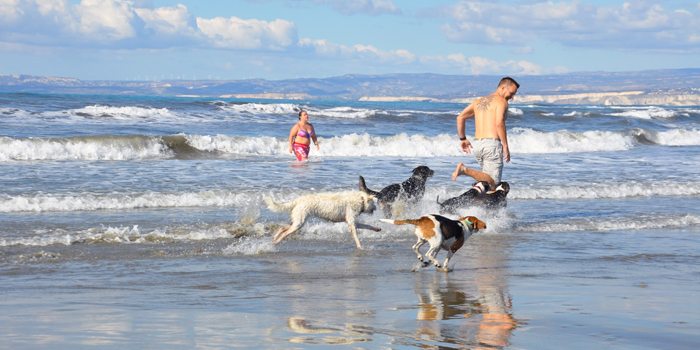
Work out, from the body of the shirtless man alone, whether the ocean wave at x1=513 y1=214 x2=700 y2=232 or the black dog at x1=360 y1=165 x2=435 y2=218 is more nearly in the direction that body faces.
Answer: the ocean wave

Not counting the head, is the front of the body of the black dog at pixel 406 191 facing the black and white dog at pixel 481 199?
yes

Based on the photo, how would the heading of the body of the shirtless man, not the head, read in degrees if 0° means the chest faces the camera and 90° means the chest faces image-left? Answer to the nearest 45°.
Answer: approximately 225°

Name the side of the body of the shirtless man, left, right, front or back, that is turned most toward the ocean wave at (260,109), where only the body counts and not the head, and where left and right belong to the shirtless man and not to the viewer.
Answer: left

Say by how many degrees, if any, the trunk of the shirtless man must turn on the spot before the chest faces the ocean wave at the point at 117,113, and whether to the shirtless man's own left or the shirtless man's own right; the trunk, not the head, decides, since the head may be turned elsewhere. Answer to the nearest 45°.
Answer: approximately 90° to the shirtless man's own left

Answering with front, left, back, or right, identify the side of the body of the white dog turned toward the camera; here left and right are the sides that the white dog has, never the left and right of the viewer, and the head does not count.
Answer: right

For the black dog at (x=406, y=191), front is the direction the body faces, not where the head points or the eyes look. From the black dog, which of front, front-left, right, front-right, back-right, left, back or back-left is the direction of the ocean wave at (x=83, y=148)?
back-left
